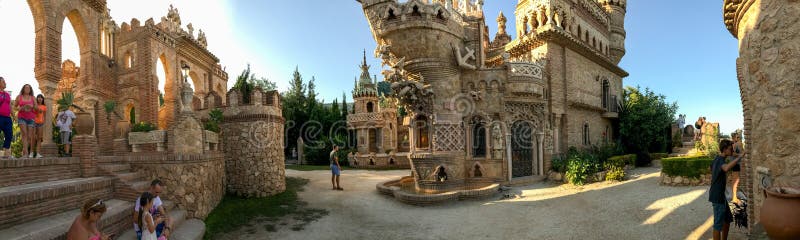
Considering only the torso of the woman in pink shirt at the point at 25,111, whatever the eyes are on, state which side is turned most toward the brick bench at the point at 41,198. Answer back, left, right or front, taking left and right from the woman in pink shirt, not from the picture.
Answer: front

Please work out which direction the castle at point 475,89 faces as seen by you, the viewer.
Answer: facing the viewer

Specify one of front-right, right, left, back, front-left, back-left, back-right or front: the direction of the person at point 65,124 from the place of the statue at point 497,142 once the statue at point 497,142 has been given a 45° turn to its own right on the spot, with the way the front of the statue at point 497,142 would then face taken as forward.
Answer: front

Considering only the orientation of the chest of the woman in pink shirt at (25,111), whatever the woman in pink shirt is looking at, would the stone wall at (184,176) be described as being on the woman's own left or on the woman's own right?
on the woman's own left

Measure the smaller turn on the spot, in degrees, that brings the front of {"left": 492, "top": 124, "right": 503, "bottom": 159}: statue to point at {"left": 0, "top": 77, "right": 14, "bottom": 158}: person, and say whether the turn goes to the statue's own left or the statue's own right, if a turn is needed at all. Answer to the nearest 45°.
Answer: approximately 45° to the statue's own right

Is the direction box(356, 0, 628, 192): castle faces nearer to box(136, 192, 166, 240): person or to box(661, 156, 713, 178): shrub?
the person

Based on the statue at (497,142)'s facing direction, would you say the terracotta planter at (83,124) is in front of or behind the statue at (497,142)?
in front

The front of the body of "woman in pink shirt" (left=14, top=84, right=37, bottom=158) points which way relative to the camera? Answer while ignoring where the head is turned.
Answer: toward the camera

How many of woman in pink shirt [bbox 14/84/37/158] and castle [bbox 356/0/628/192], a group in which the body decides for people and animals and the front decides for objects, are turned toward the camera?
2

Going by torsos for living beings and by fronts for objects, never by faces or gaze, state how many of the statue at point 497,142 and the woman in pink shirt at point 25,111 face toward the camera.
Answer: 2

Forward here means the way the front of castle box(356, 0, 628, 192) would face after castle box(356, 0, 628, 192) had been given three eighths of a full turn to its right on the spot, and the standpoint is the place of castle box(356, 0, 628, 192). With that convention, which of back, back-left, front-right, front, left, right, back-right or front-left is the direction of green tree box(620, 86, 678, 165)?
right

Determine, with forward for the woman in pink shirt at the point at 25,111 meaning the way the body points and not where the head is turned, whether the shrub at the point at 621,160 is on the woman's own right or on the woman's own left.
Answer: on the woman's own left
